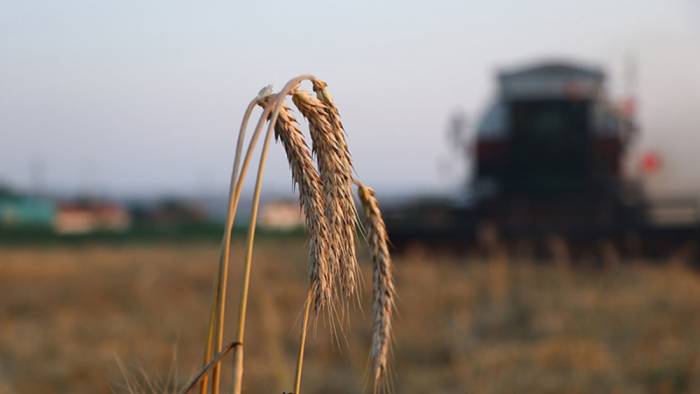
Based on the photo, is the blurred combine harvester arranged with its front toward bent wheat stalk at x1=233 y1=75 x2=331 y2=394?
yes

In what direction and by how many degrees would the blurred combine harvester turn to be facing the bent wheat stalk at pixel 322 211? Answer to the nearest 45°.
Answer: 0° — it already faces it

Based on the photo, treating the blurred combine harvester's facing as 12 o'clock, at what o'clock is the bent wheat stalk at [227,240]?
The bent wheat stalk is roughly at 12 o'clock from the blurred combine harvester.

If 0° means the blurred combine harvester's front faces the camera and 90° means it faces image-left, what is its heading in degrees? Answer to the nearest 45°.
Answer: approximately 0°
